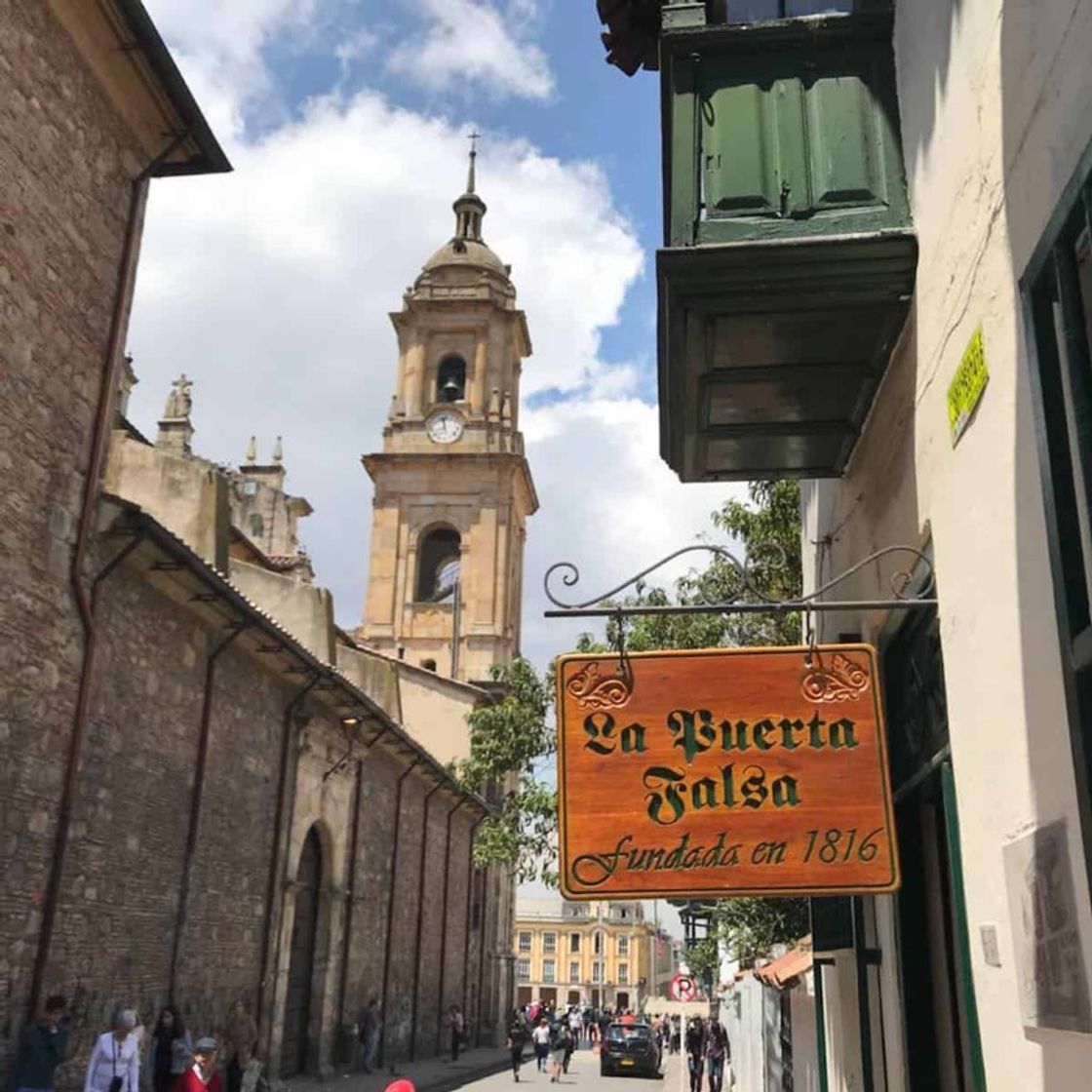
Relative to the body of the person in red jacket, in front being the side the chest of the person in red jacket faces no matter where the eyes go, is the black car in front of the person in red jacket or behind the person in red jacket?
behind

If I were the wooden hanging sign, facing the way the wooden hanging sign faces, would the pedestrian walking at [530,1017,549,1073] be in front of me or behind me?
behind

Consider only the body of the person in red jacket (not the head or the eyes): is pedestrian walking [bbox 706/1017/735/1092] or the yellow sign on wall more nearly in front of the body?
the yellow sign on wall

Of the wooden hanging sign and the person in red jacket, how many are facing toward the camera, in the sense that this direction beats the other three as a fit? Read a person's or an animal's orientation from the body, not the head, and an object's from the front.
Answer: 2

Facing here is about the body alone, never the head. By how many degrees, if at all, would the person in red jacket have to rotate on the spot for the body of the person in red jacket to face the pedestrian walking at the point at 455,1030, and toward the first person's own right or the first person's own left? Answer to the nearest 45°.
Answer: approximately 180°

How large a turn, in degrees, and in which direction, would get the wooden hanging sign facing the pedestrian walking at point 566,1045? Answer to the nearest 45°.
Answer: approximately 180°

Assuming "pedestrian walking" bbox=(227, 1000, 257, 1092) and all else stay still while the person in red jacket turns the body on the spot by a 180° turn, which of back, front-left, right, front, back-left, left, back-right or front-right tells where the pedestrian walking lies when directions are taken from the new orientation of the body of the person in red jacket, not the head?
front

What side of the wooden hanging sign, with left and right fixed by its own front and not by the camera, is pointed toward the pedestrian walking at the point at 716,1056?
back

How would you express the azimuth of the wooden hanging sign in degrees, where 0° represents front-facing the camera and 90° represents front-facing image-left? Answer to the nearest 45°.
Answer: approximately 0°

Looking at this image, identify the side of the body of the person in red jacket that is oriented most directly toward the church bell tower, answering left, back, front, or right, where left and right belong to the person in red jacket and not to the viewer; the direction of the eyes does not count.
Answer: back

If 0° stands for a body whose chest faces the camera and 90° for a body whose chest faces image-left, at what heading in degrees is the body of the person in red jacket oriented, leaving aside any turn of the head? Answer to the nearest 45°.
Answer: approximately 0°

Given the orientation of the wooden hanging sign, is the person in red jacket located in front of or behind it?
behind
